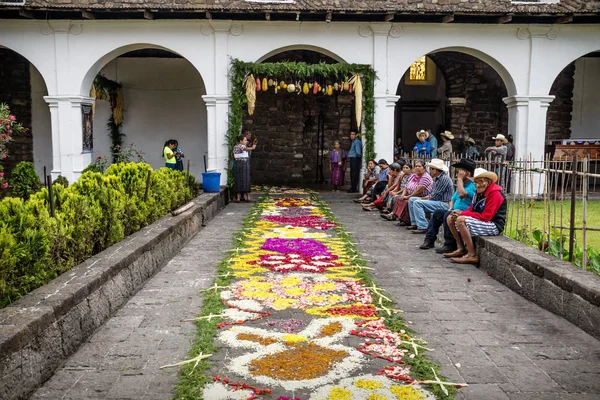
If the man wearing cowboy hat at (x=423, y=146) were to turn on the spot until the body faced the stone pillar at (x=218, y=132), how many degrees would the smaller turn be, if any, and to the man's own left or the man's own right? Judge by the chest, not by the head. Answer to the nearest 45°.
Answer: approximately 90° to the man's own right

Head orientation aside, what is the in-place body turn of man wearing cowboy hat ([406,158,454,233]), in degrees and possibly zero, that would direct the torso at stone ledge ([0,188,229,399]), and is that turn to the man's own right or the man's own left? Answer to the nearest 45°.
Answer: approximately 45° to the man's own left

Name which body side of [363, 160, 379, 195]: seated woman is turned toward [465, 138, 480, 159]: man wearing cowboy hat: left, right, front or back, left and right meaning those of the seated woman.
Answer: back

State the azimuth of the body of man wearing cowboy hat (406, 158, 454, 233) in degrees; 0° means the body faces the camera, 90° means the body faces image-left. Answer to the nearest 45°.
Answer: approximately 90°

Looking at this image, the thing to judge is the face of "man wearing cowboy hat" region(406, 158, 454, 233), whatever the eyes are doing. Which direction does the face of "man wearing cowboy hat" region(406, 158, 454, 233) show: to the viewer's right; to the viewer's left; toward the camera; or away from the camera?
to the viewer's left
